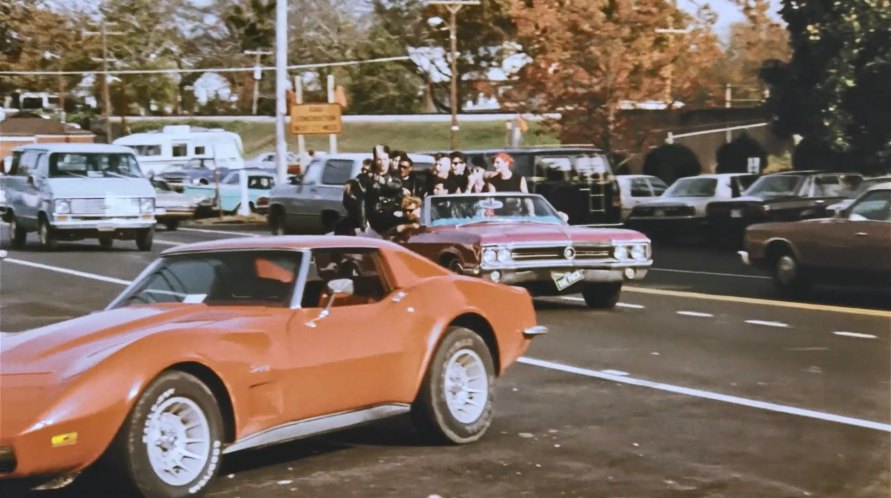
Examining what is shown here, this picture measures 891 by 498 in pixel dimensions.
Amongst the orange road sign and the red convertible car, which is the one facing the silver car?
the orange road sign

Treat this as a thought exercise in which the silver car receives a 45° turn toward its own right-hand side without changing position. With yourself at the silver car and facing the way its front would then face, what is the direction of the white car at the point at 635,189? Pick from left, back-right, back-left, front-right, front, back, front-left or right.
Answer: back-right

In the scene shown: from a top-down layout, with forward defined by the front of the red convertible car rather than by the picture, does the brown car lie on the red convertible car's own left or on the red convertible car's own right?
on the red convertible car's own left

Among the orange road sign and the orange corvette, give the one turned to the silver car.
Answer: the orange road sign

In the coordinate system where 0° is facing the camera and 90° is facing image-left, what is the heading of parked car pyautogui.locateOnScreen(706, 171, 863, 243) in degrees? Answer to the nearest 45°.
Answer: approximately 45°

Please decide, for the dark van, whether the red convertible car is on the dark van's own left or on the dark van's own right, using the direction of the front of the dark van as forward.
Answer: on the dark van's own left

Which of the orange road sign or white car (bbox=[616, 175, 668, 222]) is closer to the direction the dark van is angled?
the orange road sign
